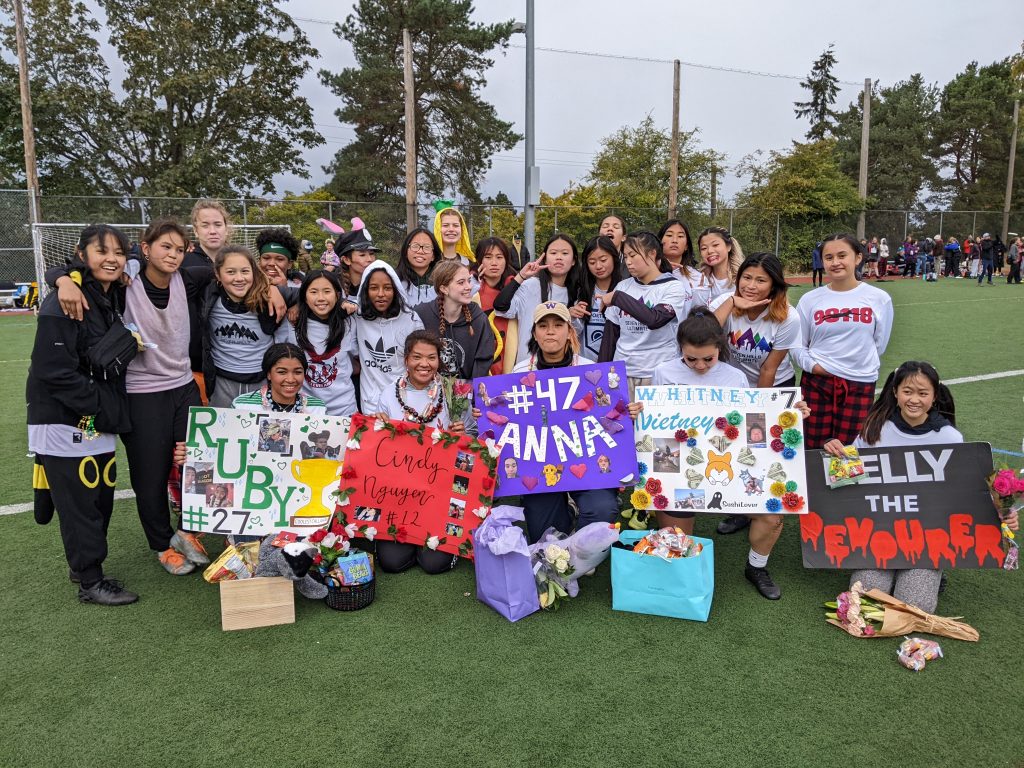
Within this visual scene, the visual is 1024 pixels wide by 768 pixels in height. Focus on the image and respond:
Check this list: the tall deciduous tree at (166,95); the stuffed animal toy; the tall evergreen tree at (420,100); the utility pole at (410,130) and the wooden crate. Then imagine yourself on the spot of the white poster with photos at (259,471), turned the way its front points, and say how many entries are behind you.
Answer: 3

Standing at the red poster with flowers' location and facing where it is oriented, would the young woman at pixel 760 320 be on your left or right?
on your left

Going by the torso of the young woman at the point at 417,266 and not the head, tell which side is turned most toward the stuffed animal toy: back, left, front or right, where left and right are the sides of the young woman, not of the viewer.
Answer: front

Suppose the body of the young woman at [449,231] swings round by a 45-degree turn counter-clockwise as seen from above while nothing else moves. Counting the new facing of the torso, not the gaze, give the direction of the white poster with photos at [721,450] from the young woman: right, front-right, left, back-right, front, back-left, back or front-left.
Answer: front

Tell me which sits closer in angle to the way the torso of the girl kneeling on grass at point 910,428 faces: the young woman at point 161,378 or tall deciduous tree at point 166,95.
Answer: the young woman

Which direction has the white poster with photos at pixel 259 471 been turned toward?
toward the camera

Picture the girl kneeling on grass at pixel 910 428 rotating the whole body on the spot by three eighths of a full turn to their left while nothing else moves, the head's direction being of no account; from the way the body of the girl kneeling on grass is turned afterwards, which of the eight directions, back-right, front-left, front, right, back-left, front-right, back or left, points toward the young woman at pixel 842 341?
left

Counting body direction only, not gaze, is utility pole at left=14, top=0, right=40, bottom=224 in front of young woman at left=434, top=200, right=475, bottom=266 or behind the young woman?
behind

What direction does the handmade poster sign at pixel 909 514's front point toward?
toward the camera

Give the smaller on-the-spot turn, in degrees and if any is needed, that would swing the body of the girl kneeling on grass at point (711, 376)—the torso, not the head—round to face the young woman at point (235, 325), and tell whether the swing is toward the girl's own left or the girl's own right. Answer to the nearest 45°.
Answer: approximately 90° to the girl's own right

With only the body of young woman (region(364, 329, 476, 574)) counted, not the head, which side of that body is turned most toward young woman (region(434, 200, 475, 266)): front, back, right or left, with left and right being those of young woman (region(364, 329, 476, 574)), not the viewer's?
back
